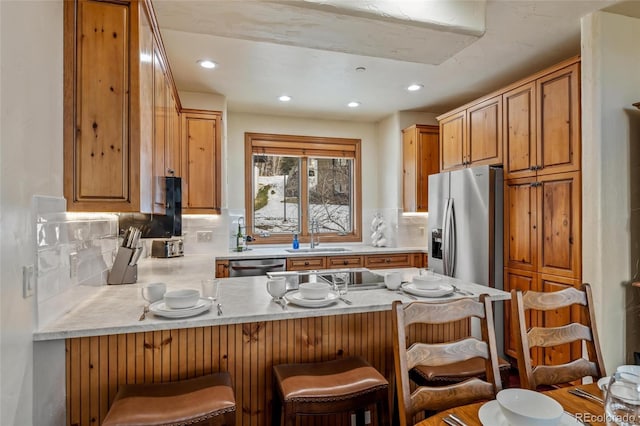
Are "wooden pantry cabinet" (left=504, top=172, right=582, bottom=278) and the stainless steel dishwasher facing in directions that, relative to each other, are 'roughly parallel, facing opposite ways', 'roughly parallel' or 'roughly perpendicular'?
roughly perpendicular

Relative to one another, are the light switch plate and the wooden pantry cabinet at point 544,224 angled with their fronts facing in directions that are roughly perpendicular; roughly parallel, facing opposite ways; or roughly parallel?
roughly parallel, facing opposite ways

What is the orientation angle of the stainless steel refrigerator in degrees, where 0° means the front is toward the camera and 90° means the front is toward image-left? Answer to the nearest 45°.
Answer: approximately 45°

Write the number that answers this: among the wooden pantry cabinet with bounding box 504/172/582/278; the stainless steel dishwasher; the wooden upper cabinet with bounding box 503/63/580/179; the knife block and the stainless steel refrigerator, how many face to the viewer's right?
1

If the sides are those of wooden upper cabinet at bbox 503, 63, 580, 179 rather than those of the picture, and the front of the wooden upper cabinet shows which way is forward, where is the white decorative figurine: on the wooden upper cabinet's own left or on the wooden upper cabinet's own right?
on the wooden upper cabinet's own right

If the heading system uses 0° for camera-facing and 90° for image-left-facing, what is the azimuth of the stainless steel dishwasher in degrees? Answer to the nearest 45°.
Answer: approximately 0°

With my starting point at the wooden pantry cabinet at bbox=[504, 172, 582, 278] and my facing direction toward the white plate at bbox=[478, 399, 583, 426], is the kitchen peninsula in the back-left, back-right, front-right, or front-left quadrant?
front-right

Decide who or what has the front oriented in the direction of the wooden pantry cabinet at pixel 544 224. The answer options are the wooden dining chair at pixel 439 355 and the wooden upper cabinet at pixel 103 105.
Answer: the wooden upper cabinet at pixel 103 105

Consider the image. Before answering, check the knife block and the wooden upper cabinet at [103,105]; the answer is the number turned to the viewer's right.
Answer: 2

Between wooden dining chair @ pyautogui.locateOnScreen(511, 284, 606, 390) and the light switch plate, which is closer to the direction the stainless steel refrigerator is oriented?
the light switch plate

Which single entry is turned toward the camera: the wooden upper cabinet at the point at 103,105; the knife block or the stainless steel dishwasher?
the stainless steel dishwasher

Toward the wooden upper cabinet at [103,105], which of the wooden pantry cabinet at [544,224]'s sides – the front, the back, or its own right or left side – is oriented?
front

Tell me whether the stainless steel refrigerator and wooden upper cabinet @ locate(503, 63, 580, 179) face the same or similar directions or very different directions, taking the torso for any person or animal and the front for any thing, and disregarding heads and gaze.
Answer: same or similar directions

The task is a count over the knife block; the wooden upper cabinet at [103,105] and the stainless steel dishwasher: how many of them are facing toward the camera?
1

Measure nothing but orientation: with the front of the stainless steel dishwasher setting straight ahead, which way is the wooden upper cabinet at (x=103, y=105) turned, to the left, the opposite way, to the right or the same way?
to the left

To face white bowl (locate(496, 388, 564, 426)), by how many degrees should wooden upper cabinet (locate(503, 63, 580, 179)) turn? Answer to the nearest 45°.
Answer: approximately 45° to its left

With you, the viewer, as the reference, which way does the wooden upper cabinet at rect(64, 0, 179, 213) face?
facing to the right of the viewer

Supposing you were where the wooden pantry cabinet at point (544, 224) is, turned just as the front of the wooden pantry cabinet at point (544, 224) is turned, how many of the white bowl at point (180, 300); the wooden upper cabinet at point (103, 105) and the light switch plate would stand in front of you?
3
